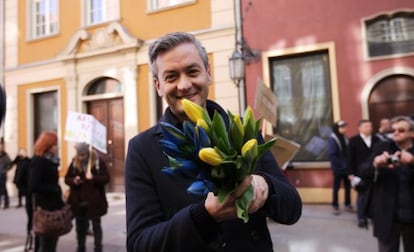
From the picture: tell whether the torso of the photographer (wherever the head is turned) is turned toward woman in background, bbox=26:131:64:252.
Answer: no

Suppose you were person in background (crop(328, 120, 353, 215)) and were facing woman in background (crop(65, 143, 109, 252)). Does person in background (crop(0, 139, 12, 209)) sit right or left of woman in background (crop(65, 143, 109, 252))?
right

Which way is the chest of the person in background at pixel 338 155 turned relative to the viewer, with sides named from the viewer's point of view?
facing the viewer and to the right of the viewer

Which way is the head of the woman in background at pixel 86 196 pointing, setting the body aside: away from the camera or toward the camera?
toward the camera

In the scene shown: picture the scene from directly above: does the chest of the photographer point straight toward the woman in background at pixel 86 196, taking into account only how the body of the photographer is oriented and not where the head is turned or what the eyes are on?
no

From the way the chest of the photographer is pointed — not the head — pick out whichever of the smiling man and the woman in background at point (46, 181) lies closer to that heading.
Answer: the smiling man

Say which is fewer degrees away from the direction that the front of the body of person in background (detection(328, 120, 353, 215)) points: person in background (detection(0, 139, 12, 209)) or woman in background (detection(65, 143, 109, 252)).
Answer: the woman in background

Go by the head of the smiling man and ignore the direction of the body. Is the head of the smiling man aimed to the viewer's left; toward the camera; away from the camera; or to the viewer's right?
toward the camera

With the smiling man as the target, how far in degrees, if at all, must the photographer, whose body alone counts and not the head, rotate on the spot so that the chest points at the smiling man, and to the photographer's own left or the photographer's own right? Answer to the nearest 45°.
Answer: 0° — they already face them

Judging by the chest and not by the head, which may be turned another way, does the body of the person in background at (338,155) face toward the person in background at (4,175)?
no

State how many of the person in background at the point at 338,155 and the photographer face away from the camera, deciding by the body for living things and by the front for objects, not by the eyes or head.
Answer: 0

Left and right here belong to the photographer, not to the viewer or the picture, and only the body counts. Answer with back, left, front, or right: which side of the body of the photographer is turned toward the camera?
front
